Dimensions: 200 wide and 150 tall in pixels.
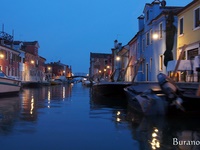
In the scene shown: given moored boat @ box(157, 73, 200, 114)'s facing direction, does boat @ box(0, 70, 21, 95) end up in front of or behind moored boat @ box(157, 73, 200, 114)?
in front

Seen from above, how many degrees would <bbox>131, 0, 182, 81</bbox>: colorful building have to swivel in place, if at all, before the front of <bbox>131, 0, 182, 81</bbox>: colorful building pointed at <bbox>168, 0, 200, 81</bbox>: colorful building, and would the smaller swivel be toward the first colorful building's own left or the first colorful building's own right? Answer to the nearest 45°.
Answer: approximately 45° to the first colorful building's own left

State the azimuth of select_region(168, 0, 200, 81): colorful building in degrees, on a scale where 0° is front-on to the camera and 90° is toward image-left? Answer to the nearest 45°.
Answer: approximately 45°

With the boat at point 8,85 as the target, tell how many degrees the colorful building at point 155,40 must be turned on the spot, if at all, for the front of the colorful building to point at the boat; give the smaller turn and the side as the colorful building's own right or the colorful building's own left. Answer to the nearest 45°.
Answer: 0° — it already faces it

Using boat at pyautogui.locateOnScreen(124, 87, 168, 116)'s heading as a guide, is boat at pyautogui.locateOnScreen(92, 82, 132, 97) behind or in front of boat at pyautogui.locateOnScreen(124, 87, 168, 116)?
in front

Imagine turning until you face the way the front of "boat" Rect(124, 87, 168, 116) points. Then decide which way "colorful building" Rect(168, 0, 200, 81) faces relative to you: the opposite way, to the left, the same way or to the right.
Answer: to the left

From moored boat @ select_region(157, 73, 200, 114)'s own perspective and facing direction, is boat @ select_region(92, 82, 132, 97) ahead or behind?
ahead

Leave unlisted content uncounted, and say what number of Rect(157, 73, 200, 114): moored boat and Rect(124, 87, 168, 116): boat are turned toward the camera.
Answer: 0

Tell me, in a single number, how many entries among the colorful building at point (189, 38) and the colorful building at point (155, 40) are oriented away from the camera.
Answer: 0

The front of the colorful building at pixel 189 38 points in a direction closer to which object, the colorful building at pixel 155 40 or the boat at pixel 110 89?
the boat

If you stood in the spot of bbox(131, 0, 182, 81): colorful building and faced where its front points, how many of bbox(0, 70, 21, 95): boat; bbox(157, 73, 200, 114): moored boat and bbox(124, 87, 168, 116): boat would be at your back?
0

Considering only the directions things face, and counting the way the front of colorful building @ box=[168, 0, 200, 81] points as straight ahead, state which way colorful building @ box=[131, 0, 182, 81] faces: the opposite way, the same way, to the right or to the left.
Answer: the same way

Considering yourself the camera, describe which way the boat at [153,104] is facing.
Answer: facing away from the viewer and to the left of the viewer

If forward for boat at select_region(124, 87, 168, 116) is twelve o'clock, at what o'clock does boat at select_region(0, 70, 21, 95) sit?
boat at select_region(0, 70, 21, 95) is roughly at 12 o'clock from boat at select_region(124, 87, 168, 116).

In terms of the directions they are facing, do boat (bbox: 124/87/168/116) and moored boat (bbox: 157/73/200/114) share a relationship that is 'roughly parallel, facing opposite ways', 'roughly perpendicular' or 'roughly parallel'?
roughly parallel

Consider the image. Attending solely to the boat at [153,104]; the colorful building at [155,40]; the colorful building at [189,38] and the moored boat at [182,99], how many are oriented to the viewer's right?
0

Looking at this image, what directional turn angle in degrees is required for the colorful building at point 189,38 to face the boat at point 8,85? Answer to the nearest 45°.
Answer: approximately 45° to its right

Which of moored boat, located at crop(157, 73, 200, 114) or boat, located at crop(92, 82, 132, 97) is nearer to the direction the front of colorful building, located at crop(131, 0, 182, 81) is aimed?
the boat

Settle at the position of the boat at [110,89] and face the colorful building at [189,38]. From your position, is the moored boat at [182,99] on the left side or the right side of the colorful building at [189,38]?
right

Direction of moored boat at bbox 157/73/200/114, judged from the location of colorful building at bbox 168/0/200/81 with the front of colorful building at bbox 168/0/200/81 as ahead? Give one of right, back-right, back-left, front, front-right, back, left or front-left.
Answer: front-left

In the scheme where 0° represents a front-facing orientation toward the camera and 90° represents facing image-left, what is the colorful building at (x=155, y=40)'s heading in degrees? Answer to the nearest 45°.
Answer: approximately 45°

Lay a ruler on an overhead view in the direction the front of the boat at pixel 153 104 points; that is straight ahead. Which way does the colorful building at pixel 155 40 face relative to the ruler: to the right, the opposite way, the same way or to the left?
to the left
